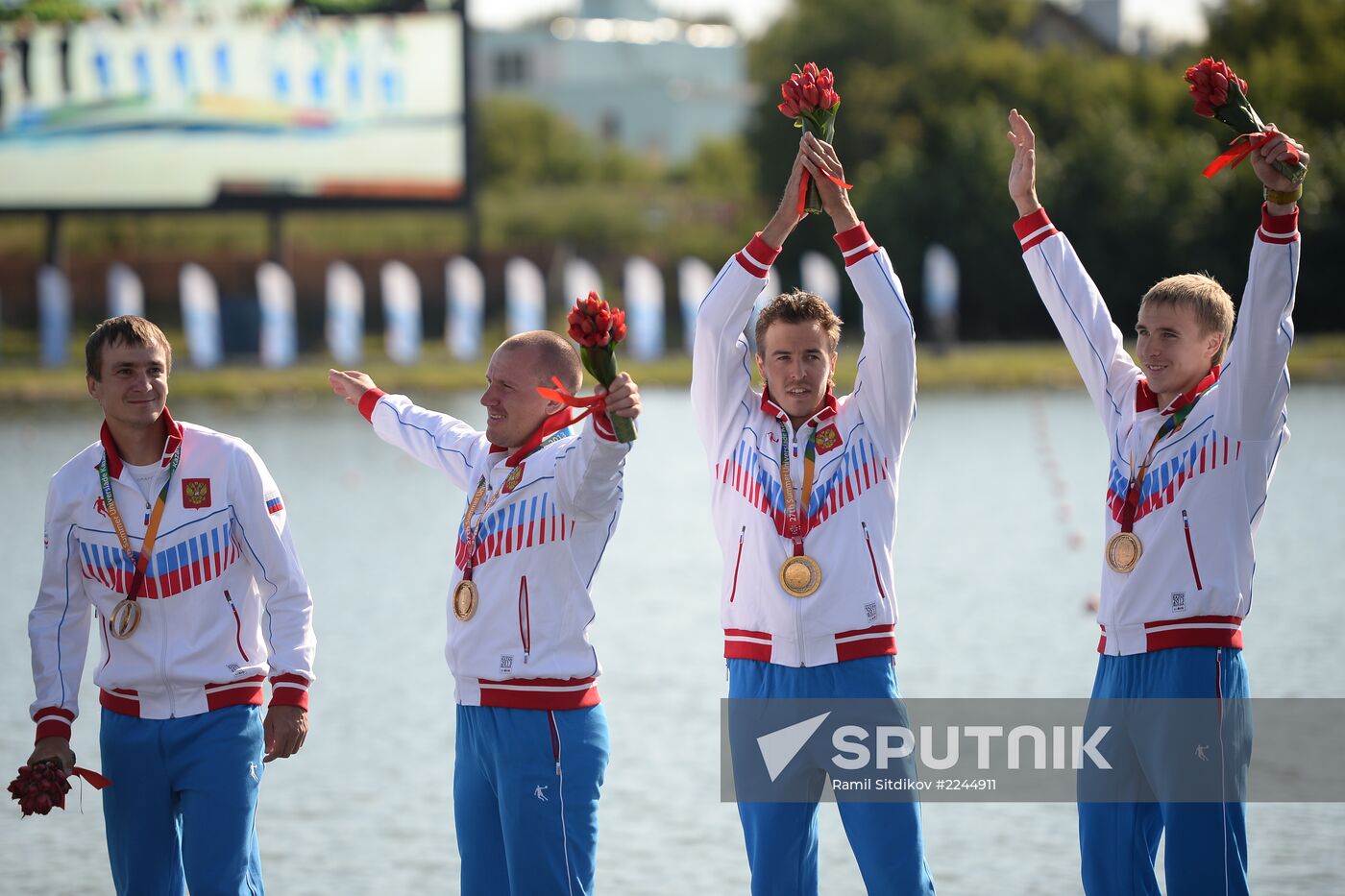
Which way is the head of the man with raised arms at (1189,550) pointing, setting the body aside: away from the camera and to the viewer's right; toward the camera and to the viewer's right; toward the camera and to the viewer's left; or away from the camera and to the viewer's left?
toward the camera and to the viewer's left

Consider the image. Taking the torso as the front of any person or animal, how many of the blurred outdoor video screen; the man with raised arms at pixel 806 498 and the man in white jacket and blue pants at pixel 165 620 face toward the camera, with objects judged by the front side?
3

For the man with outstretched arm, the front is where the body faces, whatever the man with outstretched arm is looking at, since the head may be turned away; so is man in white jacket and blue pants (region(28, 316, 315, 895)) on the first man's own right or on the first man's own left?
on the first man's own right

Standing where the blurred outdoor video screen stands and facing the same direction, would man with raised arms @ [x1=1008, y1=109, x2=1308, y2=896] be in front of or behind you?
in front

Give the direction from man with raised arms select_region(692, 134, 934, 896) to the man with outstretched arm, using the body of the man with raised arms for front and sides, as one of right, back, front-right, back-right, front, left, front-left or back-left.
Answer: right

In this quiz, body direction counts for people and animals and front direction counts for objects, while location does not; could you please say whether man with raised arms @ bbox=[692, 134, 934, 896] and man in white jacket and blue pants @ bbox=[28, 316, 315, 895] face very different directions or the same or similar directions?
same or similar directions

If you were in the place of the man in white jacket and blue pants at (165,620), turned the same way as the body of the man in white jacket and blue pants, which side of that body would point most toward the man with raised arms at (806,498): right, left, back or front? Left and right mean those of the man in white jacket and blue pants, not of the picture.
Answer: left

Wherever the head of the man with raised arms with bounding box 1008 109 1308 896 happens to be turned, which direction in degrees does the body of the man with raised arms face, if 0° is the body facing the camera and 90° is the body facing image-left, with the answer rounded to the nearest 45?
approximately 45°

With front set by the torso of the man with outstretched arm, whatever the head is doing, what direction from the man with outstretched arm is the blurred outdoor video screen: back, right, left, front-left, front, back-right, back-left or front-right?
back-right

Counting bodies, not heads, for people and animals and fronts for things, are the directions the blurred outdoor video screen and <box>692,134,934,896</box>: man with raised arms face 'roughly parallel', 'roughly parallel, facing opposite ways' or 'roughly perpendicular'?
roughly parallel

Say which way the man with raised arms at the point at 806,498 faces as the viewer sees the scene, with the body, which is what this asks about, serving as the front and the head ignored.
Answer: toward the camera

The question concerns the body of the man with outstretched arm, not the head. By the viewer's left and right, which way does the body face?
facing the viewer and to the left of the viewer

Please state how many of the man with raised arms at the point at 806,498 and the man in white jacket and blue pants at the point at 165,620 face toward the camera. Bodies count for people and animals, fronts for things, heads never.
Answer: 2

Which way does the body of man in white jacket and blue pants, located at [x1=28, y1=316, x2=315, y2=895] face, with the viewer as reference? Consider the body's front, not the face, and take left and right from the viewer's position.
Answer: facing the viewer
